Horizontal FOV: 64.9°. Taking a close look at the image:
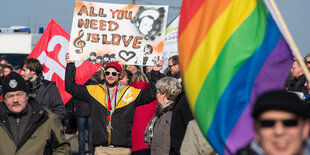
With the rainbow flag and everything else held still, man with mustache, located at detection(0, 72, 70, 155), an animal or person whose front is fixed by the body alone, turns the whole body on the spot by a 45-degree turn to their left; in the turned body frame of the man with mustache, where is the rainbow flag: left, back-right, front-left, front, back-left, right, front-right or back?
front

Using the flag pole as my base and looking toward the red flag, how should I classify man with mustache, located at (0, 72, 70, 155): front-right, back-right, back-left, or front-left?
front-left

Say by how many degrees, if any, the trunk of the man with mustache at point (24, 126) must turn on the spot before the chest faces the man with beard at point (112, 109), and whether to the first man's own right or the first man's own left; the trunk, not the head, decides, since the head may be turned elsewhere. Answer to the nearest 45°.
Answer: approximately 135° to the first man's own left

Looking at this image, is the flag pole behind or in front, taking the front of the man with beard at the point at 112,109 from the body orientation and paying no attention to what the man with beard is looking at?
in front

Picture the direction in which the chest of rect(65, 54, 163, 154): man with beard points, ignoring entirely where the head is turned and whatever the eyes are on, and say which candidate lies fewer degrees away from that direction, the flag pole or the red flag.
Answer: the flag pole

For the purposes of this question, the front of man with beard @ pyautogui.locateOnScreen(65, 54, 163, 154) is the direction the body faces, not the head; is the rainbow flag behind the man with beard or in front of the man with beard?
in front

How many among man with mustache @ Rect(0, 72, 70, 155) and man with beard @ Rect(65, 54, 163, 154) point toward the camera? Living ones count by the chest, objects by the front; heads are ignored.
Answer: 2

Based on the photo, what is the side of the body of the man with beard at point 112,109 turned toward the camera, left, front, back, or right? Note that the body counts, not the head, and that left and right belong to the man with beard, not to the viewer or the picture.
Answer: front

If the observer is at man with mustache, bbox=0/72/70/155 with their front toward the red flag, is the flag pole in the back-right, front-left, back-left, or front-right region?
back-right

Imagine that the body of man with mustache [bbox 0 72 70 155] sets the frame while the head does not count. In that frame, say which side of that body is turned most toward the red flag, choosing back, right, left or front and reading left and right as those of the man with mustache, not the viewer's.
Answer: back

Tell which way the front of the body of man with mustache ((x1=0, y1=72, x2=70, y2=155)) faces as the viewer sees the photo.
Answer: toward the camera
